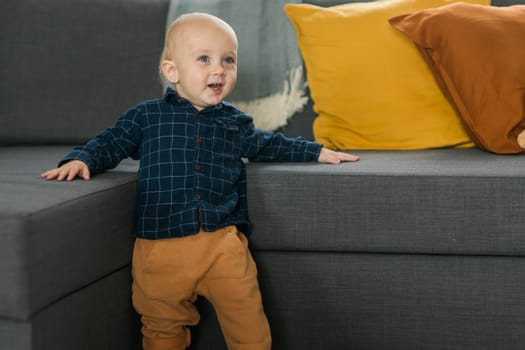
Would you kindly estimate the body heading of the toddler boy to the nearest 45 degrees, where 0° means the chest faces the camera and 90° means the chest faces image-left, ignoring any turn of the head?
approximately 0°

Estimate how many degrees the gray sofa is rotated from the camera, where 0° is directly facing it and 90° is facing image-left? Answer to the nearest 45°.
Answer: approximately 0°

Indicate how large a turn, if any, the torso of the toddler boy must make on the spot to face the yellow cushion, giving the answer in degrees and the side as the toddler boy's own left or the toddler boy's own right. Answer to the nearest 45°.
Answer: approximately 135° to the toddler boy's own left
